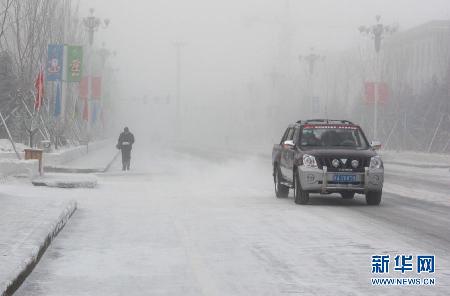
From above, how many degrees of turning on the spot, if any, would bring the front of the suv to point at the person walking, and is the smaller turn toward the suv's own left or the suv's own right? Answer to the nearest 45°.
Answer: approximately 135° to the suv's own right

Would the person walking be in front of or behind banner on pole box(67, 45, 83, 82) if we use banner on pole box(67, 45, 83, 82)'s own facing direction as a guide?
in front

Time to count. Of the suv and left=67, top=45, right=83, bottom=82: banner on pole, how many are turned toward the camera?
2

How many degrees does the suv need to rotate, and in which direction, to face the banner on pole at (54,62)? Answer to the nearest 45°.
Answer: approximately 135° to its right

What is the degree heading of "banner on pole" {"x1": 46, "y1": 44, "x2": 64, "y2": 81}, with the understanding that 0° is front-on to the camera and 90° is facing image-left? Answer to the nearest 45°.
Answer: approximately 0°

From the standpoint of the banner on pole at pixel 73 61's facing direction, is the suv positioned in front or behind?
in front

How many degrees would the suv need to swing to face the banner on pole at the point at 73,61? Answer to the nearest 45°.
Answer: approximately 135° to its right
